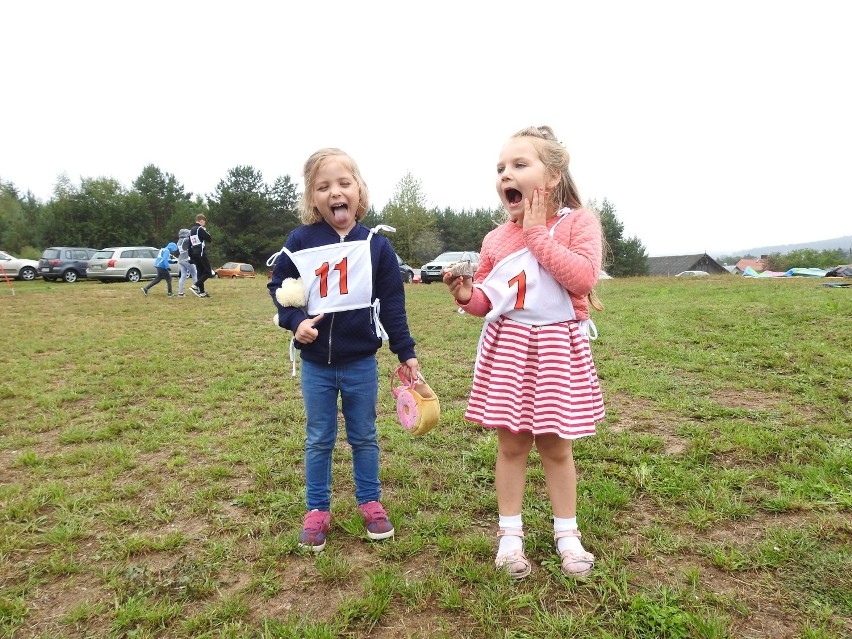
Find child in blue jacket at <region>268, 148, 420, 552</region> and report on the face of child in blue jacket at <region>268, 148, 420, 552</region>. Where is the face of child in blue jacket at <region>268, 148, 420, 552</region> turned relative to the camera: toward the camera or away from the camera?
toward the camera

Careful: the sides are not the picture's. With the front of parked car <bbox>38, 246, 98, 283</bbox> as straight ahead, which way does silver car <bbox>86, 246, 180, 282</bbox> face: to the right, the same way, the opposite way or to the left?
the same way

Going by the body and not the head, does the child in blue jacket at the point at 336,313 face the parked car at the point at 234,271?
no

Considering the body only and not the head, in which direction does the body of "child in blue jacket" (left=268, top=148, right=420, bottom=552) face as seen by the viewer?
toward the camera

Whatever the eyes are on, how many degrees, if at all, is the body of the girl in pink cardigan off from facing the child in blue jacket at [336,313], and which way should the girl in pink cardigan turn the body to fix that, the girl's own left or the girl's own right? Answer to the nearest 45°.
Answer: approximately 45° to the girl's own right

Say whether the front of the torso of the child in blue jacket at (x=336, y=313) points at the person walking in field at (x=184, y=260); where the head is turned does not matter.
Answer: no

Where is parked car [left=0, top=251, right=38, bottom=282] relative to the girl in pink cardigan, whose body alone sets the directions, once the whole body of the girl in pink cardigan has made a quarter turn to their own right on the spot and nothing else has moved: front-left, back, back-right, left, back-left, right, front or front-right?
front

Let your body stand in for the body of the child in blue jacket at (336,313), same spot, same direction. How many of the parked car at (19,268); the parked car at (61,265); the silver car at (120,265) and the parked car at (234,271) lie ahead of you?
0

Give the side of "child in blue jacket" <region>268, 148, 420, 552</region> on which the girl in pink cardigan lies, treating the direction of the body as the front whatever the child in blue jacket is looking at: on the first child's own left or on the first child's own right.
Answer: on the first child's own left
